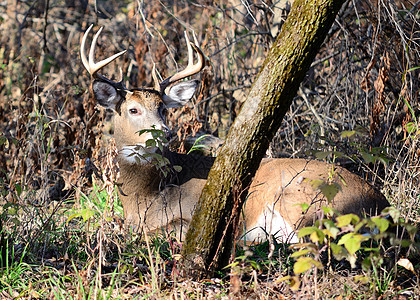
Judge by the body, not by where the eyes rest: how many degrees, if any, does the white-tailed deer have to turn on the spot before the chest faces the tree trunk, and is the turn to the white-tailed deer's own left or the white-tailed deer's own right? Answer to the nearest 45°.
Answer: approximately 90° to the white-tailed deer's own left

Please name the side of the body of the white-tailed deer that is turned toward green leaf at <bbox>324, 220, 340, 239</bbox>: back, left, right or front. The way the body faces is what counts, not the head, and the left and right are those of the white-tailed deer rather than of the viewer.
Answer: left

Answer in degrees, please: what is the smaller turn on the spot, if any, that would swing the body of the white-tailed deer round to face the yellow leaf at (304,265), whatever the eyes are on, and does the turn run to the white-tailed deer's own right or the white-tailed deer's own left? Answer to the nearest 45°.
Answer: approximately 90° to the white-tailed deer's own left

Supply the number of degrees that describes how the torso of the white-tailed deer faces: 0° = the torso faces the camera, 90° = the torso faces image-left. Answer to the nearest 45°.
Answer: approximately 90°
